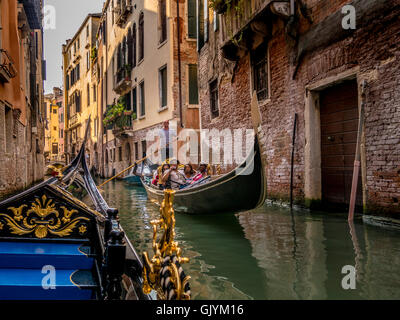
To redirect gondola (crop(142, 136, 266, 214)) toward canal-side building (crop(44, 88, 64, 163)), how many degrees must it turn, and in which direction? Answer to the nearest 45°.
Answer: approximately 180°

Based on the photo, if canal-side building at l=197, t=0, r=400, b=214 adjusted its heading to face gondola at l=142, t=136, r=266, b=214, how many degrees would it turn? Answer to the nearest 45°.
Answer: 0° — it already faces it

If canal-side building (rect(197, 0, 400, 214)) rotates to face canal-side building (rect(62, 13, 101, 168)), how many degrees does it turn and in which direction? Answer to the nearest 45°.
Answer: approximately 90° to its right

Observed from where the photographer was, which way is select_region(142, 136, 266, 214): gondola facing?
facing the viewer and to the right of the viewer

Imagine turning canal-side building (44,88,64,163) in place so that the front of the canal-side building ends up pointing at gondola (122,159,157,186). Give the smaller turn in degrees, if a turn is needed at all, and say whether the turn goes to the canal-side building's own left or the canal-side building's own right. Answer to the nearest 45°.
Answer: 0° — it already faces it

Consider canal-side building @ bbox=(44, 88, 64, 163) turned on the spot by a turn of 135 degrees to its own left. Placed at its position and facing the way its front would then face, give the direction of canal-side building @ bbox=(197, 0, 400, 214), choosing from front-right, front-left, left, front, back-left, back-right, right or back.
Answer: back-right

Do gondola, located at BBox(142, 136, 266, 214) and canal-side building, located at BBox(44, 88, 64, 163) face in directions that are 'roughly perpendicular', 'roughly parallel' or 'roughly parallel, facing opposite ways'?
roughly parallel

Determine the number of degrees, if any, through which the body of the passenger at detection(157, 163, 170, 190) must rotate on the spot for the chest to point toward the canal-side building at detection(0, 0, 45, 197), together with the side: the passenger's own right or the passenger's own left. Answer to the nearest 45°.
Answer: approximately 180°

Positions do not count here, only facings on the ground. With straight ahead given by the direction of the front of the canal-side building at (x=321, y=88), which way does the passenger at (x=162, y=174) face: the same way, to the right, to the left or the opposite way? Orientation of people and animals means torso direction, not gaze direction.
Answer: to the left

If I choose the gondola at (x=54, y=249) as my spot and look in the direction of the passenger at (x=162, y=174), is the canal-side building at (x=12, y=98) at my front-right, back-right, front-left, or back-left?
front-left
